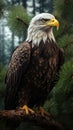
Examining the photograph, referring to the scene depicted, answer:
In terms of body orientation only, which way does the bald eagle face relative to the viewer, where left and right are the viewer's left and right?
facing the viewer and to the right of the viewer
